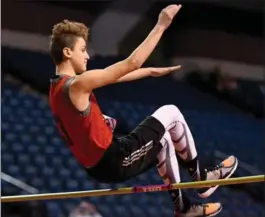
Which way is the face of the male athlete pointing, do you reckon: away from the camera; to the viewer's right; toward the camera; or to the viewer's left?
to the viewer's right

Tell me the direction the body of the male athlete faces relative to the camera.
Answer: to the viewer's right
